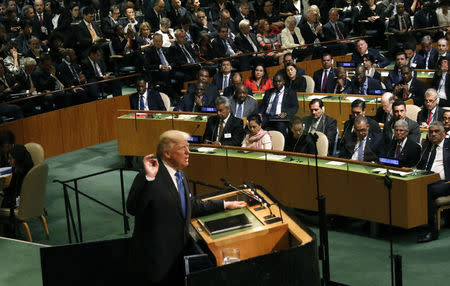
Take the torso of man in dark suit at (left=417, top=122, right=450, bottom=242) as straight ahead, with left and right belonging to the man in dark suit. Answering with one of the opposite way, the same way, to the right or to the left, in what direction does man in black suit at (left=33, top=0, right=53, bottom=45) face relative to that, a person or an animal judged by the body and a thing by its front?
to the left

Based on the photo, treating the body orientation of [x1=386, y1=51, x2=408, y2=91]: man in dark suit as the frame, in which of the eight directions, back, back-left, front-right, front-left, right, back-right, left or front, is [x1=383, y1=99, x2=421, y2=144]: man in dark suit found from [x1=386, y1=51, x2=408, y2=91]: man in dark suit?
front-left

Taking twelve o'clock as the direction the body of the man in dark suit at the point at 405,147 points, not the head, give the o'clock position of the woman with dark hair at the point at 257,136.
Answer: The woman with dark hair is roughly at 2 o'clock from the man in dark suit.

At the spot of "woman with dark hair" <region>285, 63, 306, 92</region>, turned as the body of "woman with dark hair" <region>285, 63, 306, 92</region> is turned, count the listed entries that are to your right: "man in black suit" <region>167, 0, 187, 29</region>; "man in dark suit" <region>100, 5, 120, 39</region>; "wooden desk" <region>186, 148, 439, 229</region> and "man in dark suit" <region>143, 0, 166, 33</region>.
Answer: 3

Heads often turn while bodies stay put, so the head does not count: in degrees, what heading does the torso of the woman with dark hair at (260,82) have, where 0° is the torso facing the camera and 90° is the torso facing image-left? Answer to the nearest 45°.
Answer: approximately 0°

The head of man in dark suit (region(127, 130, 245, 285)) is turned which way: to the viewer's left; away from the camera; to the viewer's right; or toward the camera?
to the viewer's right

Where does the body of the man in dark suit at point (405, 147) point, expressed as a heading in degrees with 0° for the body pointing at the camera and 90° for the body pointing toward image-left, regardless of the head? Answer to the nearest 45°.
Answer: approximately 45°

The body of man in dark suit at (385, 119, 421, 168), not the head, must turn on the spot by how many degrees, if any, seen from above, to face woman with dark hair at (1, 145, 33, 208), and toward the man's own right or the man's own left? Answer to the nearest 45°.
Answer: approximately 45° to the man's own right

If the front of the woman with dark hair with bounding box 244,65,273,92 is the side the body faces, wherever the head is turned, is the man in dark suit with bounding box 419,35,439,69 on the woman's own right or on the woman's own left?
on the woman's own left

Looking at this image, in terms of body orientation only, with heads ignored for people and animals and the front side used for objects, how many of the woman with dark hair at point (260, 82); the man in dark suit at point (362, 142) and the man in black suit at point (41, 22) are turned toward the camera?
3

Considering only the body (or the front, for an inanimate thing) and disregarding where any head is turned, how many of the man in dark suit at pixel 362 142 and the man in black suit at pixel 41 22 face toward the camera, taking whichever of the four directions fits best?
2

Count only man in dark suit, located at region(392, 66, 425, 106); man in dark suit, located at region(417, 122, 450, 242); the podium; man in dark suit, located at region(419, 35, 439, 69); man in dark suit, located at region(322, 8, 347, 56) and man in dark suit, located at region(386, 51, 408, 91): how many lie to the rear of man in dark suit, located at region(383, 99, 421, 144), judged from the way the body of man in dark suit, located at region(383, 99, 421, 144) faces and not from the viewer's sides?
4

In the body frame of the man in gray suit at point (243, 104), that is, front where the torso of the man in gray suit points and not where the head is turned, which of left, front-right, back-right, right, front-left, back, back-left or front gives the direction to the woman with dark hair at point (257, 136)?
front-left
